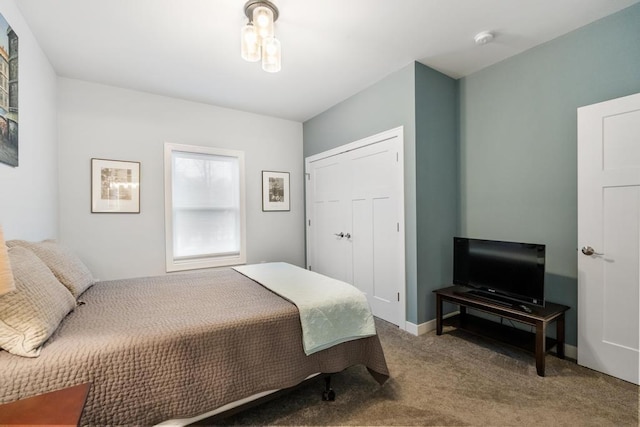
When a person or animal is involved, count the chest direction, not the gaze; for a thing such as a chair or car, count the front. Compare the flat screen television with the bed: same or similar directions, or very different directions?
very different directions

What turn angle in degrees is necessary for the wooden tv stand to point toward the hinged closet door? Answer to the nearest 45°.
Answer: approximately 45° to its right

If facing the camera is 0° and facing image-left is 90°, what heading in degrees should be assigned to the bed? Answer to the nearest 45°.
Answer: approximately 270°

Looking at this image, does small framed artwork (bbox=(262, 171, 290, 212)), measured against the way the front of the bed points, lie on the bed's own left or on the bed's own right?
on the bed's own left

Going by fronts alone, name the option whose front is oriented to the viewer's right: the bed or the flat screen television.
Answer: the bed

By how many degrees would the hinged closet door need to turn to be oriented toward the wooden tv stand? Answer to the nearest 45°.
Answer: approximately 90° to its left

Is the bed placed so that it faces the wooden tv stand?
yes

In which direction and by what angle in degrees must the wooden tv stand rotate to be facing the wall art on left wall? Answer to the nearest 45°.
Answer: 0° — it already faces it

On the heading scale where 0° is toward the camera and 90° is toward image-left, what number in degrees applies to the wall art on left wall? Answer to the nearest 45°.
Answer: approximately 270°

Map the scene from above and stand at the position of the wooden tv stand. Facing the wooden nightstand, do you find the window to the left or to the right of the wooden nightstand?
right

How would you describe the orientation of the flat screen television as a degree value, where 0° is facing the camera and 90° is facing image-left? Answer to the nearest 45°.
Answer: approximately 45°

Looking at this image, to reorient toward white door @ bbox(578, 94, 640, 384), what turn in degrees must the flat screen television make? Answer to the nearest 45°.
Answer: approximately 135° to its left
